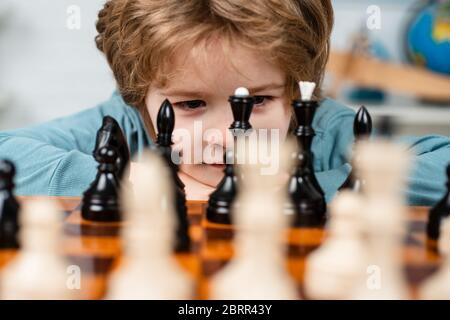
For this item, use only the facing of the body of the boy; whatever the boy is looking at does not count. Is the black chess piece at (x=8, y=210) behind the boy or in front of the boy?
in front

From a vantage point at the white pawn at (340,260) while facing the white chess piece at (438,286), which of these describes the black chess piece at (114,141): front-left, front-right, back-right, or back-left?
back-left

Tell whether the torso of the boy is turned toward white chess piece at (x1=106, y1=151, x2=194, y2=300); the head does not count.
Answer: yes

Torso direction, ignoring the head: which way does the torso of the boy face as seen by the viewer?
toward the camera

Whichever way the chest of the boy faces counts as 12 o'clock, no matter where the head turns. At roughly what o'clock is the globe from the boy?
The globe is roughly at 7 o'clock from the boy.

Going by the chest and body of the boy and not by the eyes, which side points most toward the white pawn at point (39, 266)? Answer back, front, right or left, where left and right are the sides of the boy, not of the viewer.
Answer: front

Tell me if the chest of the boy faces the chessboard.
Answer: yes
